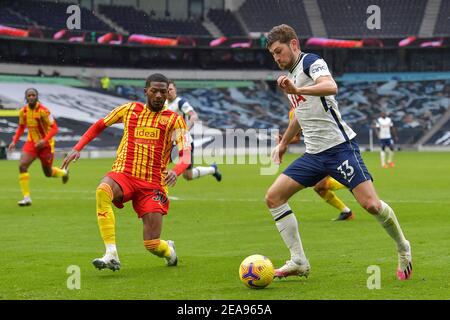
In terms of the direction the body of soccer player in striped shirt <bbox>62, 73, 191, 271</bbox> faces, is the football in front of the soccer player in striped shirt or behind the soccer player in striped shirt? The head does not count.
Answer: in front

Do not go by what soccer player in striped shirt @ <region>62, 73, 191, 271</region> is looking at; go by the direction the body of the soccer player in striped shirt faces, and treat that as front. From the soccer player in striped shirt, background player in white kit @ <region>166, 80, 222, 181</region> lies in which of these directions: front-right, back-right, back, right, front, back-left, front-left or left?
back

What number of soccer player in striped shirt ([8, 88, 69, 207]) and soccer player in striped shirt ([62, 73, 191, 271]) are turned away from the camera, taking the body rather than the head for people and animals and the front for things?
0

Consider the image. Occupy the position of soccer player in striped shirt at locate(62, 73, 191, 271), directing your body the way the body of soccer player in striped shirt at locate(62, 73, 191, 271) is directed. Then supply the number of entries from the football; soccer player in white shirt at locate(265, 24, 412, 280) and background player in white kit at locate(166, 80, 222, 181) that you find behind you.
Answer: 1

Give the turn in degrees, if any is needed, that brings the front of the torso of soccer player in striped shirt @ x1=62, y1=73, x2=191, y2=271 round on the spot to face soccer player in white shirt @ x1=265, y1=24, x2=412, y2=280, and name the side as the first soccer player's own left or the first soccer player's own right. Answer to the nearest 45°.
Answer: approximately 45° to the first soccer player's own left

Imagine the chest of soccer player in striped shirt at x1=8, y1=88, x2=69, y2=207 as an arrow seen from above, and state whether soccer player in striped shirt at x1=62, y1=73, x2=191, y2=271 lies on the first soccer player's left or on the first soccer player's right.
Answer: on the first soccer player's left

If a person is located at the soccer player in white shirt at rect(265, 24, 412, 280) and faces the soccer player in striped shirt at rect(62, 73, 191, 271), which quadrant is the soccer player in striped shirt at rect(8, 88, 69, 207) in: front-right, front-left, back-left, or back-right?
front-right

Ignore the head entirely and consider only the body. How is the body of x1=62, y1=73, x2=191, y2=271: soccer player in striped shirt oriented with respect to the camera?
toward the camera

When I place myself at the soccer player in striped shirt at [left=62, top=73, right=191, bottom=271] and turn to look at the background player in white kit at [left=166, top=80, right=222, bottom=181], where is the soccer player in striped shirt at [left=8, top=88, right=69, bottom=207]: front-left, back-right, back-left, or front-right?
front-left

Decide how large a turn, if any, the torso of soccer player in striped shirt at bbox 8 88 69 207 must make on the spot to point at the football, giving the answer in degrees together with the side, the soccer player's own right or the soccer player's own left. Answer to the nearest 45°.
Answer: approximately 45° to the soccer player's own left

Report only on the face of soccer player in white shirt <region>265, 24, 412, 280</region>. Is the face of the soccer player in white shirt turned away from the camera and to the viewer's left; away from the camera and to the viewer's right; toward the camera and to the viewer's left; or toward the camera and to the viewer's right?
toward the camera and to the viewer's left

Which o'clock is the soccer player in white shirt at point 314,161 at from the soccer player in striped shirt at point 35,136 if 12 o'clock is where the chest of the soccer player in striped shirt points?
The soccer player in white shirt is roughly at 10 o'clock from the soccer player in striped shirt.

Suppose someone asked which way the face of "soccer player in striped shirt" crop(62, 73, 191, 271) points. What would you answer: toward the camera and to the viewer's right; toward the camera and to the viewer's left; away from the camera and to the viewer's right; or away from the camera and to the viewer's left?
toward the camera and to the viewer's right
